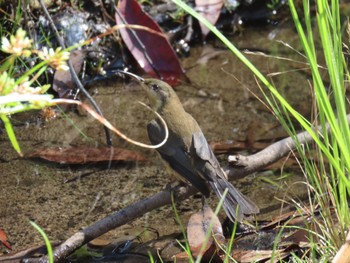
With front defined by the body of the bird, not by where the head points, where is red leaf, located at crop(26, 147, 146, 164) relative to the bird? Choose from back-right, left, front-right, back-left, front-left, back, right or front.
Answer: front

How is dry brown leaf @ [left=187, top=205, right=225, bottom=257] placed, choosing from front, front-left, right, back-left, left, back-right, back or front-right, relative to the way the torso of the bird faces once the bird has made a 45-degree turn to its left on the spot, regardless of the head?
left

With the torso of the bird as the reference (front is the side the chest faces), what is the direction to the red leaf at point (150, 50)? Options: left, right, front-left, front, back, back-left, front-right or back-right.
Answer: front-right

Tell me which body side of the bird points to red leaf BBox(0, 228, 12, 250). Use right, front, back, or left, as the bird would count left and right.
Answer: left

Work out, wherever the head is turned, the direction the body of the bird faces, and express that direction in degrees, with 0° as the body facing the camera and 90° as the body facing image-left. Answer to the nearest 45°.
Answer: approximately 135°
